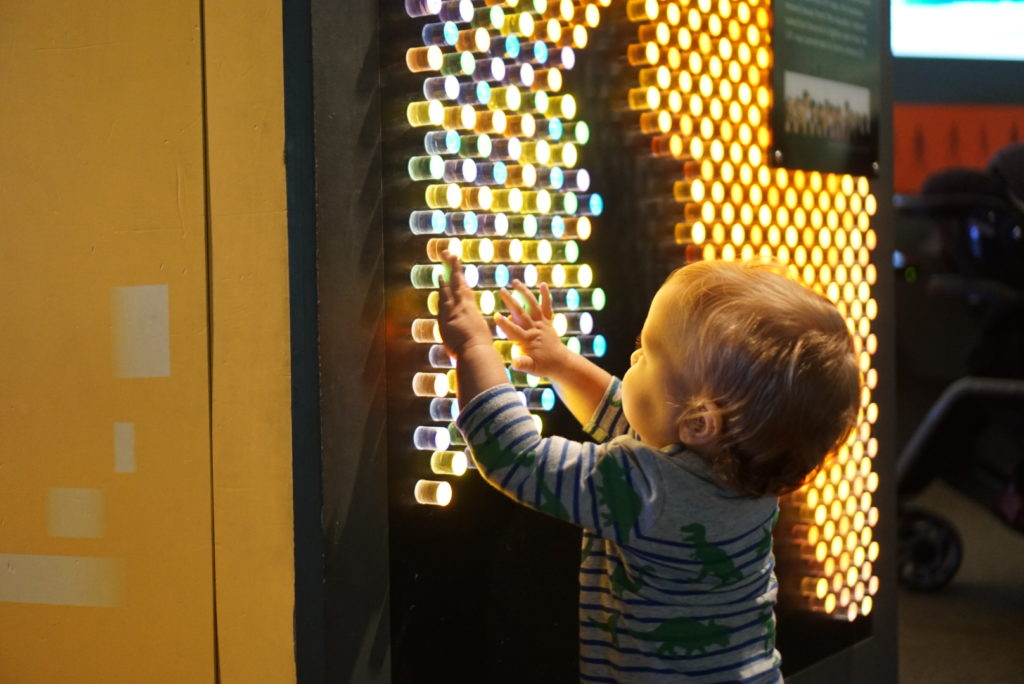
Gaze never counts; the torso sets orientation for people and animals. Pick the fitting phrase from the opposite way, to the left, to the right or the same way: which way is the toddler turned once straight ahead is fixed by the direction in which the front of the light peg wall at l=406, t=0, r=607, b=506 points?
the opposite way

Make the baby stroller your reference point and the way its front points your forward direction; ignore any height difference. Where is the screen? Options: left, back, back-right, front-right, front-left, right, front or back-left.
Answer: right

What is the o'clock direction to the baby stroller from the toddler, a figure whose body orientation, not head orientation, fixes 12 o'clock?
The baby stroller is roughly at 2 o'clock from the toddler.

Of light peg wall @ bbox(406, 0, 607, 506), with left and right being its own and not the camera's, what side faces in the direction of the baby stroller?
left

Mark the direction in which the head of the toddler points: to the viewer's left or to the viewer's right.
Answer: to the viewer's left

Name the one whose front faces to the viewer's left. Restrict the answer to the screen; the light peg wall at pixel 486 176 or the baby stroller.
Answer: the baby stroller

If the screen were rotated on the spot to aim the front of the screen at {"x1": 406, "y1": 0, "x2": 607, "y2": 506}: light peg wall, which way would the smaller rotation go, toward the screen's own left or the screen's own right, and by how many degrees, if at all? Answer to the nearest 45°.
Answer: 0° — it already faces it

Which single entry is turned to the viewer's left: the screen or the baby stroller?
the baby stroller

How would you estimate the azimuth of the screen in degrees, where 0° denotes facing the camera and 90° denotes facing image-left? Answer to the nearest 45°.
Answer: approximately 0°

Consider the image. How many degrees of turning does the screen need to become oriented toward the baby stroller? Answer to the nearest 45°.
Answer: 0° — it already faces it

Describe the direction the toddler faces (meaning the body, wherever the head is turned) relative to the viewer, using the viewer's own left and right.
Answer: facing away from the viewer and to the left of the viewer

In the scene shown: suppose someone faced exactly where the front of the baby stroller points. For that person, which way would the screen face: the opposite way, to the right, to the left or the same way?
to the left

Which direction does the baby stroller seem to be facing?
to the viewer's left
